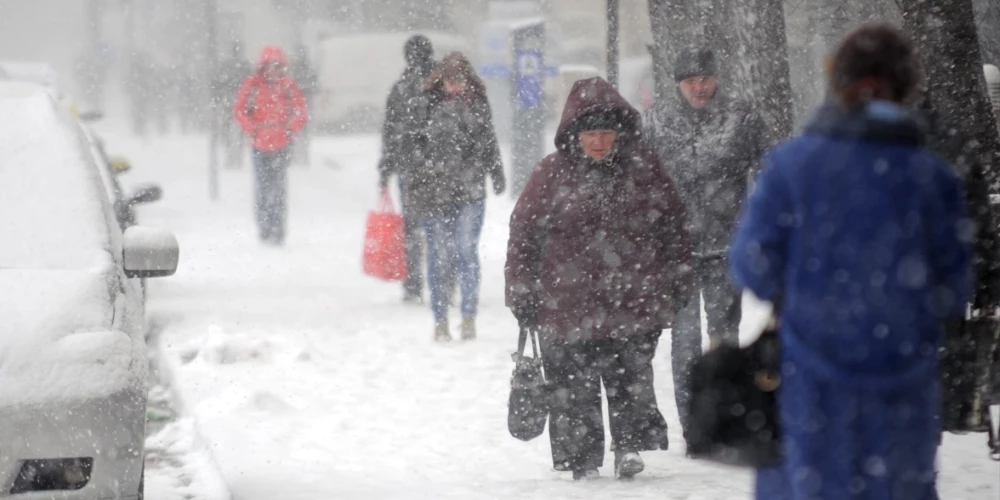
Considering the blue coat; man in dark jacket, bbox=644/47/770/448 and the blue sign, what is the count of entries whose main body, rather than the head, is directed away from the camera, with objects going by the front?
1

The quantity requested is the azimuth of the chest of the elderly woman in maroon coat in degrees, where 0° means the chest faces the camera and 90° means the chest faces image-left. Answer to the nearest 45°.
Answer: approximately 0°

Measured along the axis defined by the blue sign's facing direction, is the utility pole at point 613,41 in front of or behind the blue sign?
in front

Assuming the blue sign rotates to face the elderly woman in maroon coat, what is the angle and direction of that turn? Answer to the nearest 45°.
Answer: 0° — it already faces them

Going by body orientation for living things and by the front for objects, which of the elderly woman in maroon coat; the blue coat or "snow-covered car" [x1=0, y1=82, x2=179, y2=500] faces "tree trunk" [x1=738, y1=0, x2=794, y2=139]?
the blue coat

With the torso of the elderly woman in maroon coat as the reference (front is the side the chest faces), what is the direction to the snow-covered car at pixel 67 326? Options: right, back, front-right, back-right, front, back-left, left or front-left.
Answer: front-right

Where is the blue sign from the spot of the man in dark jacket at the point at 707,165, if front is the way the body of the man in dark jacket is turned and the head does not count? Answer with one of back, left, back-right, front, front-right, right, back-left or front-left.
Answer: back

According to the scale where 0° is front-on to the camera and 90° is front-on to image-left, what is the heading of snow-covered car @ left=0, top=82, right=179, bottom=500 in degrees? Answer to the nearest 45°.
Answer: approximately 0°
